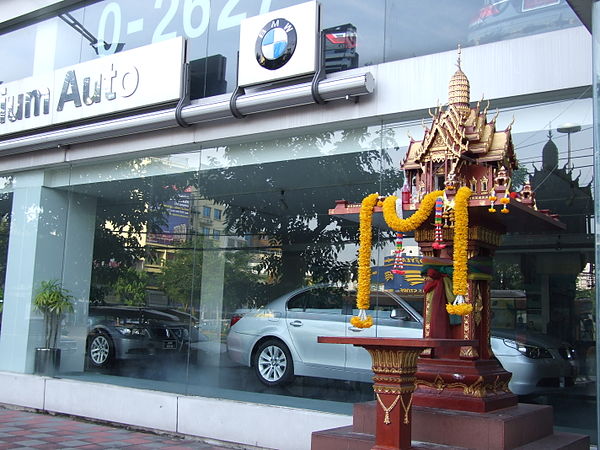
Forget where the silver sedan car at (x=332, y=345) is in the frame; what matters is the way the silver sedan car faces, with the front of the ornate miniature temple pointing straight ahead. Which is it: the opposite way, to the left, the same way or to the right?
to the left

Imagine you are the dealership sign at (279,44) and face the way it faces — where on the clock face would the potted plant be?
The potted plant is roughly at 3 o'clock from the dealership sign.

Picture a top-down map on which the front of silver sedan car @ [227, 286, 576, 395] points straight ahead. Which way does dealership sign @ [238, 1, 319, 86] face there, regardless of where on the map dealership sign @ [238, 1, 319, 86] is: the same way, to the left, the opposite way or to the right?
to the right

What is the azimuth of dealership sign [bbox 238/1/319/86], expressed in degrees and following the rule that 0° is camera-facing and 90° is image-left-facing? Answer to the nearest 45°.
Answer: approximately 45°

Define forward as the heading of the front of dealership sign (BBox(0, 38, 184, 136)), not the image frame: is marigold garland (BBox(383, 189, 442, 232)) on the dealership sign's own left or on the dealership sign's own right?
on the dealership sign's own left

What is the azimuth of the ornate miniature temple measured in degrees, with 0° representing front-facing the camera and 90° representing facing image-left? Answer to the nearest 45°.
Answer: approximately 45°
